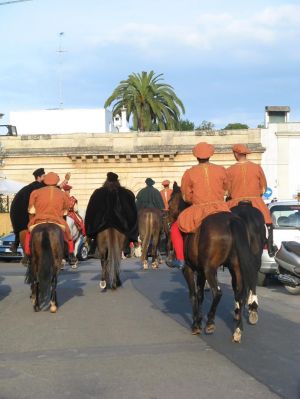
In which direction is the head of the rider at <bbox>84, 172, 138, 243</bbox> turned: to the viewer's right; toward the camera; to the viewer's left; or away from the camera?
away from the camera

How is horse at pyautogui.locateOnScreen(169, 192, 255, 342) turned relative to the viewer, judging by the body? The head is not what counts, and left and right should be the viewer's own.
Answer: facing away from the viewer and to the left of the viewer

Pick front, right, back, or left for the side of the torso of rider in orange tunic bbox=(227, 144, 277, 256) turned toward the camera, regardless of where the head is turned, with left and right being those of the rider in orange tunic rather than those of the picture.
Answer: back

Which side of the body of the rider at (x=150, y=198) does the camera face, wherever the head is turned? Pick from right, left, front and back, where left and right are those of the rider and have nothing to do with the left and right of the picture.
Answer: back

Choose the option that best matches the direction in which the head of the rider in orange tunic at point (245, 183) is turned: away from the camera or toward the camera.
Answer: away from the camera

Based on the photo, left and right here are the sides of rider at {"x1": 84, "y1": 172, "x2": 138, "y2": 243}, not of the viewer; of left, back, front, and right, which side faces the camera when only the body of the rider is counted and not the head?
back

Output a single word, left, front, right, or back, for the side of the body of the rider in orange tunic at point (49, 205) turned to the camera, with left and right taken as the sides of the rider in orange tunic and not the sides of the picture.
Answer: back

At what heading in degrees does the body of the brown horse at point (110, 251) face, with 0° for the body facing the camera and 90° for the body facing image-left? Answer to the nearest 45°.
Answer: approximately 180°

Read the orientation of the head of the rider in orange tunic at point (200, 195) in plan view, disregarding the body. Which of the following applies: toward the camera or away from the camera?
away from the camera

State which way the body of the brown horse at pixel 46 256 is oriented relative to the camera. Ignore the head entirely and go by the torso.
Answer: away from the camera
